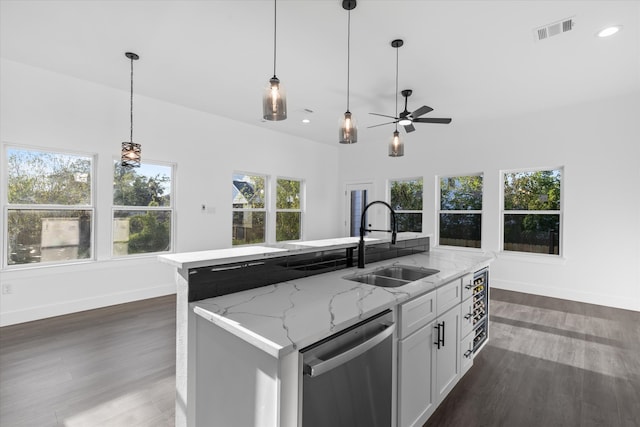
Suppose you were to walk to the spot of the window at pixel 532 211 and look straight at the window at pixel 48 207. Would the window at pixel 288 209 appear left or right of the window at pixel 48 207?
right

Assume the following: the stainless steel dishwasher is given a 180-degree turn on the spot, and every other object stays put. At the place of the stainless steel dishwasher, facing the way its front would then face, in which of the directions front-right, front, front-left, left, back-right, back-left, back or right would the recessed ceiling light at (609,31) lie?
right

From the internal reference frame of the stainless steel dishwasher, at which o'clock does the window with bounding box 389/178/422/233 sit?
The window is roughly at 8 o'clock from the stainless steel dishwasher.

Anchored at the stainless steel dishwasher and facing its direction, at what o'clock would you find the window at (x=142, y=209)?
The window is roughly at 6 o'clock from the stainless steel dishwasher.

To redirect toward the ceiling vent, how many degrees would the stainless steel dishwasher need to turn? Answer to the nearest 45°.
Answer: approximately 90° to its left

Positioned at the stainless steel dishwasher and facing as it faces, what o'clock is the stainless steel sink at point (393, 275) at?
The stainless steel sink is roughly at 8 o'clock from the stainless steel dishwasher.

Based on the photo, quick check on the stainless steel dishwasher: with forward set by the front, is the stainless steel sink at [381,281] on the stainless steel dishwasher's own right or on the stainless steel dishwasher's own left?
on the stainless steel dishwasher's own left

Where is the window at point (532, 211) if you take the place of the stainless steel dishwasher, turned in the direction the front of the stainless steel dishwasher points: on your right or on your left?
on your left

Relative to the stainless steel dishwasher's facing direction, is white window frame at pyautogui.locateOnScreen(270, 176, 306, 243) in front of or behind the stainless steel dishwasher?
behind

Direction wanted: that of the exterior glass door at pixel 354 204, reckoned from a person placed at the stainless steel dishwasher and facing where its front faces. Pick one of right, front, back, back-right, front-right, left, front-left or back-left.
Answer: back-left

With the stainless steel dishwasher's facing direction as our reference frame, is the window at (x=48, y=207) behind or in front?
behind

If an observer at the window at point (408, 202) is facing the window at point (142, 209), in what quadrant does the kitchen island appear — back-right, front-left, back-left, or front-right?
front-left

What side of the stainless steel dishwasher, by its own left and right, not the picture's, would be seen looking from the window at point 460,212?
left

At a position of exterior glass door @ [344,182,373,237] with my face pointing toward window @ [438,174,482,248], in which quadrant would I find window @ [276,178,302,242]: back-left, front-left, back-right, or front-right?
back-right

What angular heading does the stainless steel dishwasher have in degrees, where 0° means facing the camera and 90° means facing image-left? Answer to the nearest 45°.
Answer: approximately 315°
